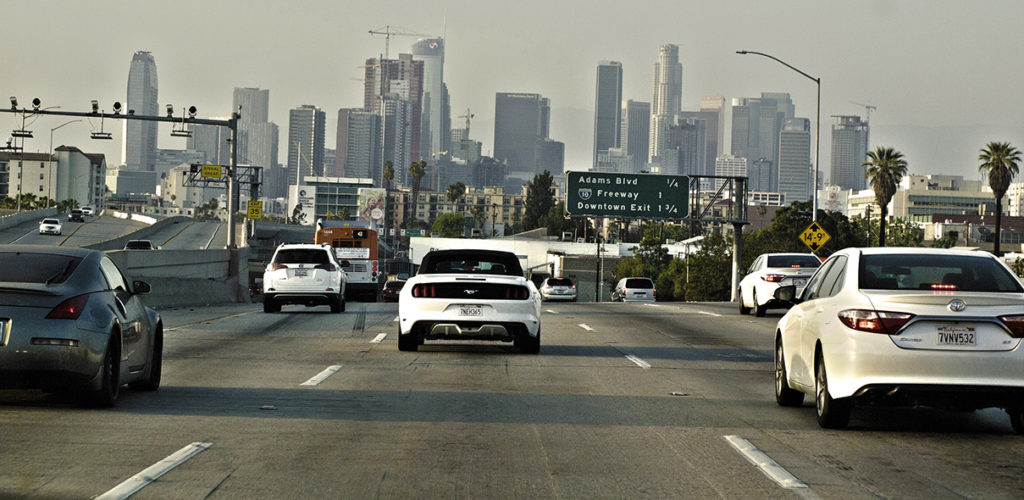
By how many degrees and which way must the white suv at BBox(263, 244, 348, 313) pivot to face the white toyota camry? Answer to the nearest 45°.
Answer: approximately 180°

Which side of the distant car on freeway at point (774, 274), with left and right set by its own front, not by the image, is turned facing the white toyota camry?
back

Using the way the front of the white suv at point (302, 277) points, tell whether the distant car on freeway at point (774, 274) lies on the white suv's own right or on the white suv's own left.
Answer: on the white suv's own right

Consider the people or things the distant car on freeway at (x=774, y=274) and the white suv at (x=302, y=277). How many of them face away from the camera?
2

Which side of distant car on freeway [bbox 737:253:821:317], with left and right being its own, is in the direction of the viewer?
back

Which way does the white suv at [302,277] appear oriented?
away from the camera

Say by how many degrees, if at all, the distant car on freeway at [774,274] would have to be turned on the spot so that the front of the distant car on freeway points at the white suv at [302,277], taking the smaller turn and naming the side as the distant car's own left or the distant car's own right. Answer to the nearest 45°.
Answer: approximately 90° to the distant car's own left
